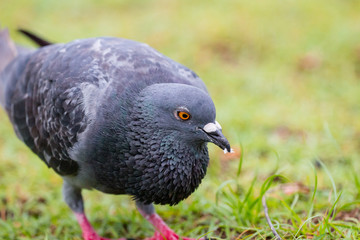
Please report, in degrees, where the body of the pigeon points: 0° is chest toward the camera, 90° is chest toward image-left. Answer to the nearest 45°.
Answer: approximately 315°
